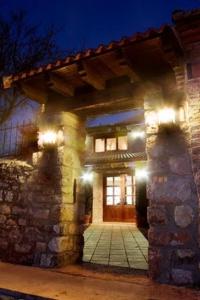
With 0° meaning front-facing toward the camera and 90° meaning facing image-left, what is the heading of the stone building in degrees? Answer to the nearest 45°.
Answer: approximately 45°
